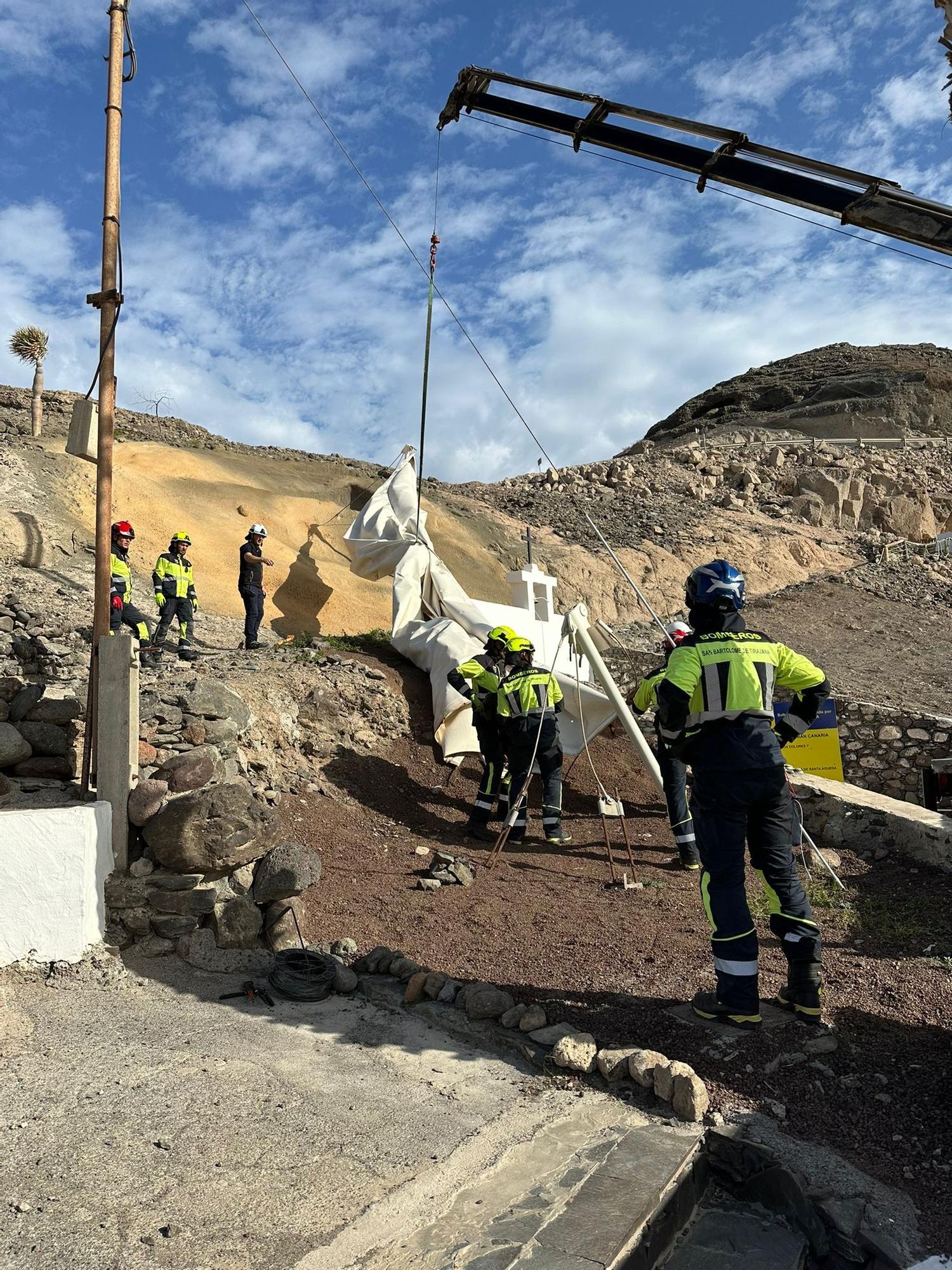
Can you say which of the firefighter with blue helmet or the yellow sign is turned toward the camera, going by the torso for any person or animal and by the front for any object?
the yellow sign

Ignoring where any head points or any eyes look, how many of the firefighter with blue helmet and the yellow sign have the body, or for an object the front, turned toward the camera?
1

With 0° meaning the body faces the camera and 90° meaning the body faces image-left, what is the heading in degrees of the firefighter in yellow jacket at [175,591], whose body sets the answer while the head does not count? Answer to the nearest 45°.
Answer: approximately 315°

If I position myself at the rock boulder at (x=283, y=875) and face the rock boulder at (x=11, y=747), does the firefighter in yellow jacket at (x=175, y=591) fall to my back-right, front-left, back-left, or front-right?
front-right

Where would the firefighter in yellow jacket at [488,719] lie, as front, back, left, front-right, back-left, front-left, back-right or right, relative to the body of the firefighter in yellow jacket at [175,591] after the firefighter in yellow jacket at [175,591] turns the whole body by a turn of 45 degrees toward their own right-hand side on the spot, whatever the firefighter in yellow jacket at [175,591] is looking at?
front-left

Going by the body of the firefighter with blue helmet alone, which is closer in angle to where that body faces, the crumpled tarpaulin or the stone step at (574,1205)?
the crumpled tarpaulin

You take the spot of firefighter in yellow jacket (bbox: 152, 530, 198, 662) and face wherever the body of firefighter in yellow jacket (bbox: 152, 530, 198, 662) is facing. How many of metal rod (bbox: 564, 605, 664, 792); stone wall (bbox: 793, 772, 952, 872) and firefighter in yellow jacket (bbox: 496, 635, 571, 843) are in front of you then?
3

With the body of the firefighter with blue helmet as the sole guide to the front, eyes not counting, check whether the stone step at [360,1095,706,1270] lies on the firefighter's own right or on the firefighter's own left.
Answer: on the firefighter's own left

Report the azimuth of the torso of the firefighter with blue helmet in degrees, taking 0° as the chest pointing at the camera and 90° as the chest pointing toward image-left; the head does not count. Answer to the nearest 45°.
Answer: approximately 135°

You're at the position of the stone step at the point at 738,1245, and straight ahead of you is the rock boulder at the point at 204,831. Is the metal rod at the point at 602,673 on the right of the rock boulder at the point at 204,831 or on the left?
right

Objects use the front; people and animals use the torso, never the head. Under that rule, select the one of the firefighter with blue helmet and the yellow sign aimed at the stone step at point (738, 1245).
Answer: the yellow sign

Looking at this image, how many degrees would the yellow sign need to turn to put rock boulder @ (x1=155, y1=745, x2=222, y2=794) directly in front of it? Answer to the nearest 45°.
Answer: approximately 45° to its right

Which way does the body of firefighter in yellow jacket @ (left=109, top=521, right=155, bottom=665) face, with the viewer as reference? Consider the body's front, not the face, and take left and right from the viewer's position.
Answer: facing the viewer and to the right of the viewer

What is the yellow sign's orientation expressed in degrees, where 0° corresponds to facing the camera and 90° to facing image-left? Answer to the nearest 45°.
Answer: approximately 0°
